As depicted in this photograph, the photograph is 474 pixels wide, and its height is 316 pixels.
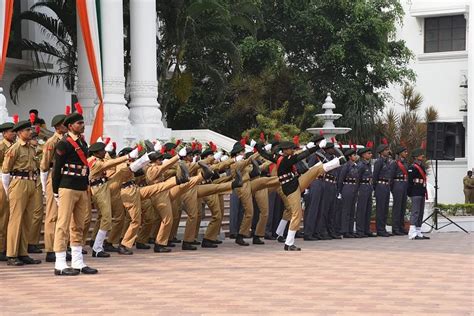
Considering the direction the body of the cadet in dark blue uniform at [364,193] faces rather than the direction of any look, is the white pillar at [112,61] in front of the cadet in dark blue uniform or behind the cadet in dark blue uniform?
behind

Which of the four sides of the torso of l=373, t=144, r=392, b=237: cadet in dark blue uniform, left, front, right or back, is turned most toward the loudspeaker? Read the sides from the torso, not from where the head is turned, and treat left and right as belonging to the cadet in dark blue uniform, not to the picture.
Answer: left

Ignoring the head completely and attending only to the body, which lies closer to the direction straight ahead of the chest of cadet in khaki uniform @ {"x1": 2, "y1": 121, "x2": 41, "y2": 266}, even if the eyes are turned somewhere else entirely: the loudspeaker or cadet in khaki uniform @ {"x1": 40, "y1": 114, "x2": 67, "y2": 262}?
the cadet in khaki uniform

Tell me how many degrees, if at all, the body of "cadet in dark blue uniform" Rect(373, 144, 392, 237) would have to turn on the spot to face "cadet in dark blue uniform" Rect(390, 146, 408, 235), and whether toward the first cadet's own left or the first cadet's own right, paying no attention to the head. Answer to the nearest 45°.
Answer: approximately 45° to the first cadet's own left

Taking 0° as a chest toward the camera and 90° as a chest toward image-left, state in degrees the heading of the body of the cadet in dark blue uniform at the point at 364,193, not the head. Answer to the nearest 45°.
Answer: approximately 315°

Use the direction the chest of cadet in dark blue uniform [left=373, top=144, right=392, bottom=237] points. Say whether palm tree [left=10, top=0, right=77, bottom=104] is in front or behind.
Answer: behind

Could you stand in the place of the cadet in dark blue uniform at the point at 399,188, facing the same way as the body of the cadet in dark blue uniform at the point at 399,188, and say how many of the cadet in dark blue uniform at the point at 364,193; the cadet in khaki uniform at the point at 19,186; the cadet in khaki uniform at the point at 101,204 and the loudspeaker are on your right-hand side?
3

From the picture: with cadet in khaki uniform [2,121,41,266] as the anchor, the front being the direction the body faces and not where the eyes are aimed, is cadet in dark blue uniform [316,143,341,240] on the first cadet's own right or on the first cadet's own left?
on the first cadet's own left
